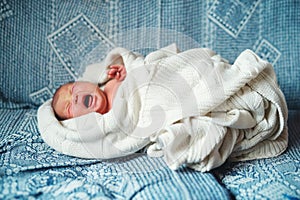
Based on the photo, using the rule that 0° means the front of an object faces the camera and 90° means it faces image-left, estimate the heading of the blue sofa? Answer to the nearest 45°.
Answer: approximately 0°
